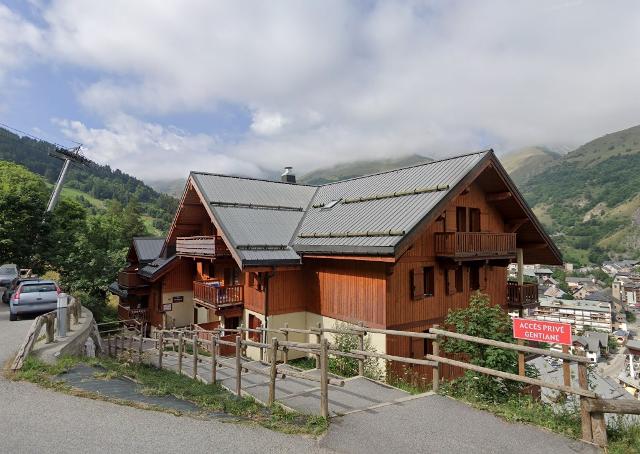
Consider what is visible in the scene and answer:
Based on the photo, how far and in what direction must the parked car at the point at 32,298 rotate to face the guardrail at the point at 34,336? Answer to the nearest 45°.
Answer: approximately 180°

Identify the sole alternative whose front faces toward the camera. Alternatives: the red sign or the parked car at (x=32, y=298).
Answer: the red sign

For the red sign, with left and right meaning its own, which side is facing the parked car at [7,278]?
right

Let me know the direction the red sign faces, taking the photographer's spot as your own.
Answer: facing the viewer

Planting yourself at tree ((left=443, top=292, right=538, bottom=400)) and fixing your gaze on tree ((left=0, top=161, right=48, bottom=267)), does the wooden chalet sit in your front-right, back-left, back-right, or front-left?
front-right

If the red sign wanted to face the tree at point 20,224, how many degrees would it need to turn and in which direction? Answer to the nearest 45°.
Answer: approximately 90° to its right

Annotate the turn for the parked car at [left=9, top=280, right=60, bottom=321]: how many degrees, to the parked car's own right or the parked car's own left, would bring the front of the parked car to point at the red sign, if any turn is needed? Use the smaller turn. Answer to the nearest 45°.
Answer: approximately 135° to the parked car's own right

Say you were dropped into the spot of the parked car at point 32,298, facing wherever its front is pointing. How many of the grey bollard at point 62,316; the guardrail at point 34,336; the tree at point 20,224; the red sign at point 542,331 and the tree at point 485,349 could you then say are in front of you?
1

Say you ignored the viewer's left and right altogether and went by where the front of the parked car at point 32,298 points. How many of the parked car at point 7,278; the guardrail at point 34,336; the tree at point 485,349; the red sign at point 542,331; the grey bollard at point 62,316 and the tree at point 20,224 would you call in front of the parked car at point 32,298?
2

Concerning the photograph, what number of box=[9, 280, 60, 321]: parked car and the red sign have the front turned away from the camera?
1

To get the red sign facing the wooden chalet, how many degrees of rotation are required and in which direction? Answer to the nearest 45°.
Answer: approximately 135° to its right

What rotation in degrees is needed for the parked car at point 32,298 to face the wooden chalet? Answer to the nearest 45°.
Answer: approximately 135° to its right

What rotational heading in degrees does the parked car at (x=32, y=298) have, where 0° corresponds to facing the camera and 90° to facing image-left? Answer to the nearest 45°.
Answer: approximately 180°

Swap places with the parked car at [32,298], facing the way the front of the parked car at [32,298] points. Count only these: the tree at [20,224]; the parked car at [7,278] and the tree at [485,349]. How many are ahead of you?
2

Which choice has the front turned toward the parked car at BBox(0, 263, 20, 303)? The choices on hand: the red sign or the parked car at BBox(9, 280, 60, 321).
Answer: the parked car at BBox(9, 280, 60, 321)

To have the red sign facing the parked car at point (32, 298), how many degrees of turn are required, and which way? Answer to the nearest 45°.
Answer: approximately 90° to its right

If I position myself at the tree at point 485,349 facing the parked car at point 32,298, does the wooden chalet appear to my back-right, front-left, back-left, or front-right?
front-right
